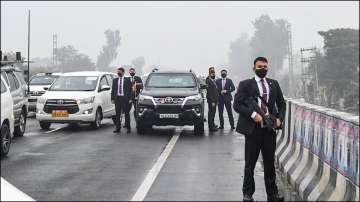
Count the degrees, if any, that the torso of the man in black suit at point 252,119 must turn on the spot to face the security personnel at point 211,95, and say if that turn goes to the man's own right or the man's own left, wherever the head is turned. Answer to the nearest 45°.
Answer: approximately 180°

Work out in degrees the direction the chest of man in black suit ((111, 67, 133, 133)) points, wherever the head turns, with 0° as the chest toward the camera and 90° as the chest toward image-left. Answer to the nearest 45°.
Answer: approximately 0°

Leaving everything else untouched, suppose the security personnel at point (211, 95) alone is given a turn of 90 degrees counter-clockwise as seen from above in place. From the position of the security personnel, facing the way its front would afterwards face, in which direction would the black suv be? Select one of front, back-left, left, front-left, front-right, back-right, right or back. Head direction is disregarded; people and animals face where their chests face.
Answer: back-left

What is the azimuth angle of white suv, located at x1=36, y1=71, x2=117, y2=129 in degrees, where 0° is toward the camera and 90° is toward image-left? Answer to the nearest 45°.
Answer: approximately 45°

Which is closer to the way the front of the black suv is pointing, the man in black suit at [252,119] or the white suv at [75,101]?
the man in black suit

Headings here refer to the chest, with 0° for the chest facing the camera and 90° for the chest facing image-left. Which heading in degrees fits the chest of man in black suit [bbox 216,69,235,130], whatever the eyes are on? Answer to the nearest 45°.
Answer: approximately 0°

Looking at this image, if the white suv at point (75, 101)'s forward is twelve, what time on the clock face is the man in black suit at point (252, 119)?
The man in black suit is roughly at 10 o'clock from the white suv.

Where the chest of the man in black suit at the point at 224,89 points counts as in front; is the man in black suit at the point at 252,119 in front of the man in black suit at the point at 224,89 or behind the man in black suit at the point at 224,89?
in front

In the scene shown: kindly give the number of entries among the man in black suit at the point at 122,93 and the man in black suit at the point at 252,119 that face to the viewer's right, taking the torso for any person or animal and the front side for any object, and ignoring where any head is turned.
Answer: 0
